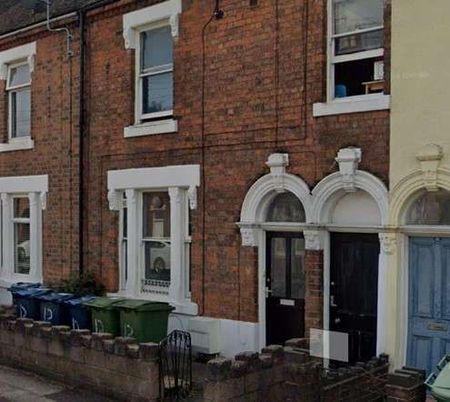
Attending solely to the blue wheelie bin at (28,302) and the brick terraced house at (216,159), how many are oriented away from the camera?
0

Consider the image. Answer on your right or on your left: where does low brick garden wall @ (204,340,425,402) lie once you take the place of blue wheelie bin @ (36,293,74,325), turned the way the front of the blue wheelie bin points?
on your left

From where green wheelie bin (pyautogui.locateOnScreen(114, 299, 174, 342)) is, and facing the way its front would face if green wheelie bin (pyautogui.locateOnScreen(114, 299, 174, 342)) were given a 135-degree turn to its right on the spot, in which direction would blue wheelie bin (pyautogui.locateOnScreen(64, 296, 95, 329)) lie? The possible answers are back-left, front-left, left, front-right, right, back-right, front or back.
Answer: front-left

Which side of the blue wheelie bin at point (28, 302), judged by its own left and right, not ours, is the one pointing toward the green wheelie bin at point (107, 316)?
left

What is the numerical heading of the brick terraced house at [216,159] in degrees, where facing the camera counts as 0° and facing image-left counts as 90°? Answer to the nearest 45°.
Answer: approximately 45°

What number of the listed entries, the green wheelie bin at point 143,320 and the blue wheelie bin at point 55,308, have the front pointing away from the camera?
0

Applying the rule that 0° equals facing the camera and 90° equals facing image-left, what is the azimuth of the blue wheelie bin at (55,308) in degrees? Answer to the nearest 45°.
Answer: approximately 45°
